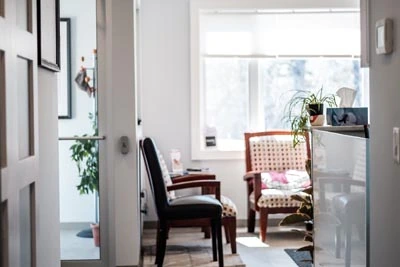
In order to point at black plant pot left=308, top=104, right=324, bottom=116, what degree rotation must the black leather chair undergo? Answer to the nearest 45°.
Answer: approximately 45° to its right

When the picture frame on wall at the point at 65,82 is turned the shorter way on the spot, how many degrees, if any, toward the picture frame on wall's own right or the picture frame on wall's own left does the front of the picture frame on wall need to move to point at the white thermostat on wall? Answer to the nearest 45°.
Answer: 0° — it already faces it

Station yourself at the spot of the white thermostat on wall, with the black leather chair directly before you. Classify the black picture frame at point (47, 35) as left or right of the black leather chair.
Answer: left

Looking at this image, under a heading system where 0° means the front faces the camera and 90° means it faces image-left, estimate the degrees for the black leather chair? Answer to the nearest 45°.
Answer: approximately 270°
